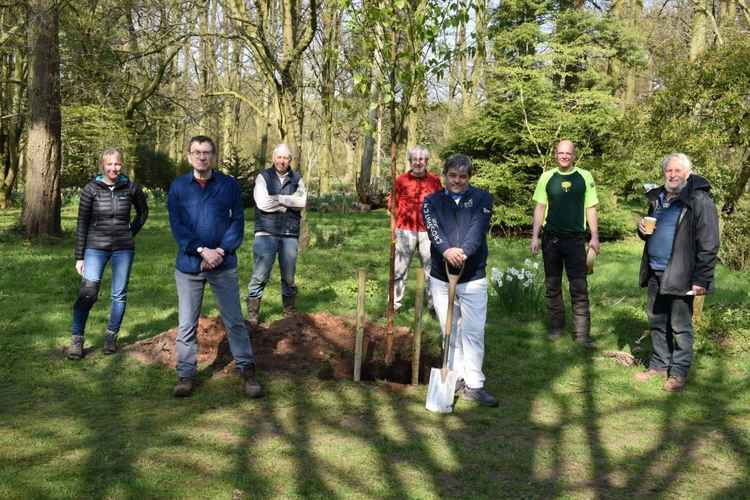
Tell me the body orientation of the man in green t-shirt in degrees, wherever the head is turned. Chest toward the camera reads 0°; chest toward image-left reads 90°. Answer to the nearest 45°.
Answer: approximately 0°

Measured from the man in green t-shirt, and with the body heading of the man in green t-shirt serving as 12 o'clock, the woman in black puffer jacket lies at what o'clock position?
The woman in black puffer jacket is roughly at 2 o'clock from the man in green t-shirt.

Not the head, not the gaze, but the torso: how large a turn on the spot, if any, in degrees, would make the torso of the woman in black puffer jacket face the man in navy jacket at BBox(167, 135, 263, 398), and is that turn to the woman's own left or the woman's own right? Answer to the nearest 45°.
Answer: approximately 45° to the woman's own left

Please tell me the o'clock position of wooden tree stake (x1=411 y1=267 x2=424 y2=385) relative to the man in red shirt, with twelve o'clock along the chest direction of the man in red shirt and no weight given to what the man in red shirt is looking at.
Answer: The wooden tree stake is roughly at 12 o'clock from the man in red shirt.

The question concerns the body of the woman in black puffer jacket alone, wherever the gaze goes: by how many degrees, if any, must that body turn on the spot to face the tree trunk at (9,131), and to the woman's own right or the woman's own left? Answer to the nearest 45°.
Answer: approximately 180°

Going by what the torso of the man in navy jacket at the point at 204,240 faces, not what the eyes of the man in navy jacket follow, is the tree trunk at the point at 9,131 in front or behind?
behind

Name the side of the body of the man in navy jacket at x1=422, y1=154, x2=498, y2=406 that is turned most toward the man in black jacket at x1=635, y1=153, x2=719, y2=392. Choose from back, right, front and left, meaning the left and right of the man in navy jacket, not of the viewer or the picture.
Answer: left

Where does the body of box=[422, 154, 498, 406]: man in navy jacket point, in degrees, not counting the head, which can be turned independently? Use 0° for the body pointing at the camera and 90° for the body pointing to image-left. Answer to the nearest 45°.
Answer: approximately 0°

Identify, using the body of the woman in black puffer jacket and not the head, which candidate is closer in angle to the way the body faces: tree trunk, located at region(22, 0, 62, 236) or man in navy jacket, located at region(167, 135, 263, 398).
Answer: the man in navy jacket
